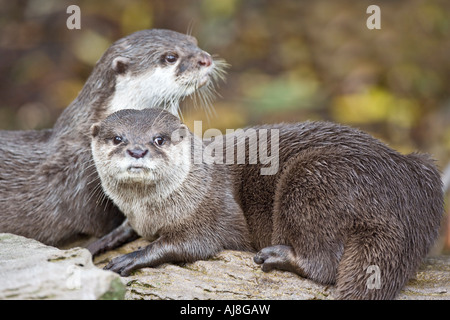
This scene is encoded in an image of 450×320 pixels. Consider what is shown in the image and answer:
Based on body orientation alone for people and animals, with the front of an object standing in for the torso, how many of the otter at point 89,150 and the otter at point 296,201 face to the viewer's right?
1

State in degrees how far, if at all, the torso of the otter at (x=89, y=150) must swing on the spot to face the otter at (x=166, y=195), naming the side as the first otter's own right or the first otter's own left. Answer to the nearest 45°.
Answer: approximately 45° to the first otter's own right

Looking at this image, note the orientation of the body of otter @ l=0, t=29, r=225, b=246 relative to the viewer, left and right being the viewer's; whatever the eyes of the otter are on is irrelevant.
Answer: facing to the right of the viewer

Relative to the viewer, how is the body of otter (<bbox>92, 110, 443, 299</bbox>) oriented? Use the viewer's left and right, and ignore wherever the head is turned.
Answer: facing to the left of the viewer

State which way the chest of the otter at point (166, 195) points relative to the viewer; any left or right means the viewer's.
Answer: facing the viewer and to the left of the viewer

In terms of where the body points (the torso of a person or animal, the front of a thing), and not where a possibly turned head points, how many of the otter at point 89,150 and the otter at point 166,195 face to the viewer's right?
1

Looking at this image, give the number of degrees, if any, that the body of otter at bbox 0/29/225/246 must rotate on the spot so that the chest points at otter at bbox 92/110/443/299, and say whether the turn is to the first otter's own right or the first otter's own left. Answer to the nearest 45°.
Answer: approximately 45° to the first otter's own right

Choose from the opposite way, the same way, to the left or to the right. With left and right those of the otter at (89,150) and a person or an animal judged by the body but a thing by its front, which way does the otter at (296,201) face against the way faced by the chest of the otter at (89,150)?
the opposite way

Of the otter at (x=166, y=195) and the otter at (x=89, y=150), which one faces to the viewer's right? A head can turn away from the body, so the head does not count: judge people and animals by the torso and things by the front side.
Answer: the otter at (x=89, y=150)
